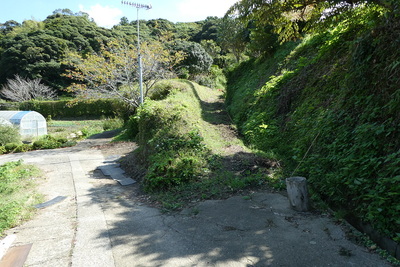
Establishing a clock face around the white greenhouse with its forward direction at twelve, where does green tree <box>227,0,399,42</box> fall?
The green tree is roughly at 1 o'clock from the white greenhouse.

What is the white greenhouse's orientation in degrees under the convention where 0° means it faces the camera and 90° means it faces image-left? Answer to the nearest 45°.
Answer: approximately 315°

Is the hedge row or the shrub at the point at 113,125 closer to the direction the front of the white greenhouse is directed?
the shrub

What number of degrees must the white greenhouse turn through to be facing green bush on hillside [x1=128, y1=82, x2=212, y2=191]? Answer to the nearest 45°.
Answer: approximately 45° to its right

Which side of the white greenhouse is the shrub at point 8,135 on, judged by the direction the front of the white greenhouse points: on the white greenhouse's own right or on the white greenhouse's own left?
on the white greenhouse's own right
